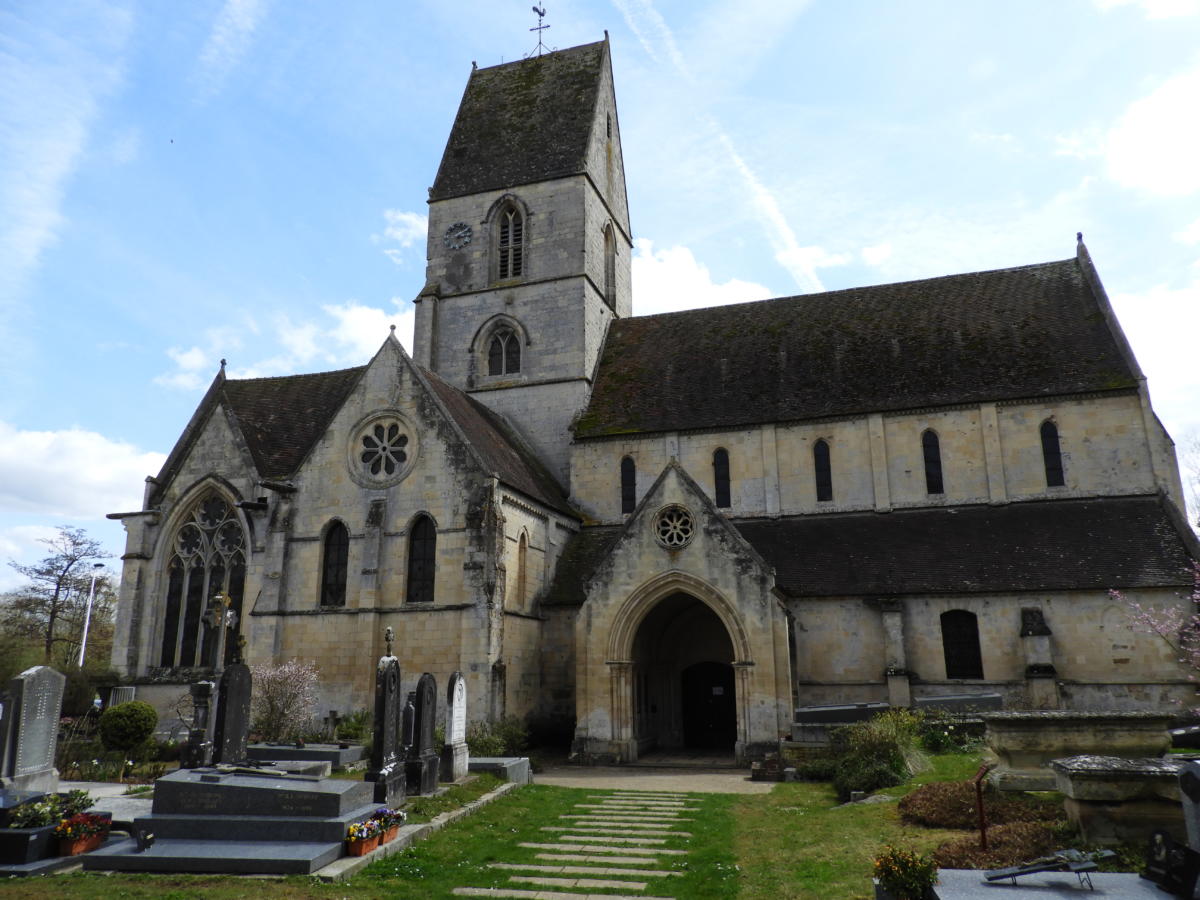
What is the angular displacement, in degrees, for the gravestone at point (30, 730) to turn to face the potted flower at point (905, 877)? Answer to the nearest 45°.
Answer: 0° — it already faces it

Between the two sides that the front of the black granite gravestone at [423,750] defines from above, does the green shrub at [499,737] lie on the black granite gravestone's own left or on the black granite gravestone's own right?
on the black granite gravestone's own left

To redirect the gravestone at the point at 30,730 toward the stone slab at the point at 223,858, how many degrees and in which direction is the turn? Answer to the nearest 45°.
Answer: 0° — it already faces it

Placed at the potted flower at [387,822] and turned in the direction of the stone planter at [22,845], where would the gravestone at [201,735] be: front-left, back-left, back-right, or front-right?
front-right

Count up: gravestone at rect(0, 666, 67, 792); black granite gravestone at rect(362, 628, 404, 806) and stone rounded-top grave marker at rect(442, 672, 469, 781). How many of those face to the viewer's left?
0

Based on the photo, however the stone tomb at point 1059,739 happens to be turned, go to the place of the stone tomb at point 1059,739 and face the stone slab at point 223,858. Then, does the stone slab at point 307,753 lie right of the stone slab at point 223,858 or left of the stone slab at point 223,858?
right

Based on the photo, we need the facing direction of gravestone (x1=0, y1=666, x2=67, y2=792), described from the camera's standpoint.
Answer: facing the viewer and to the right of the viewer

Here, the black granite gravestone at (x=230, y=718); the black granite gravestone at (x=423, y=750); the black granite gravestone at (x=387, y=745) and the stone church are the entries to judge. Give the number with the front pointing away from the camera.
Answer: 0

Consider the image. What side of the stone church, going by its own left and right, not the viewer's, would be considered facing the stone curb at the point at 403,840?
front

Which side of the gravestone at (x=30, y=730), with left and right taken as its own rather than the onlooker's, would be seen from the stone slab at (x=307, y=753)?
left

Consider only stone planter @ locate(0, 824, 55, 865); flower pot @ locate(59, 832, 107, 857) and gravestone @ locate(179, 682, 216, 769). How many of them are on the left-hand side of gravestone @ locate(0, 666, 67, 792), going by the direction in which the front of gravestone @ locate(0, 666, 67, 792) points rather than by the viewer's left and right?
1

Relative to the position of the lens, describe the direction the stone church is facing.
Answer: facing the viewer

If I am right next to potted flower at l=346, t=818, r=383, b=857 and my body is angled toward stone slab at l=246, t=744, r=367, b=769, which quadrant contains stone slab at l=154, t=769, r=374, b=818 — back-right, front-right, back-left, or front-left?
front-left
